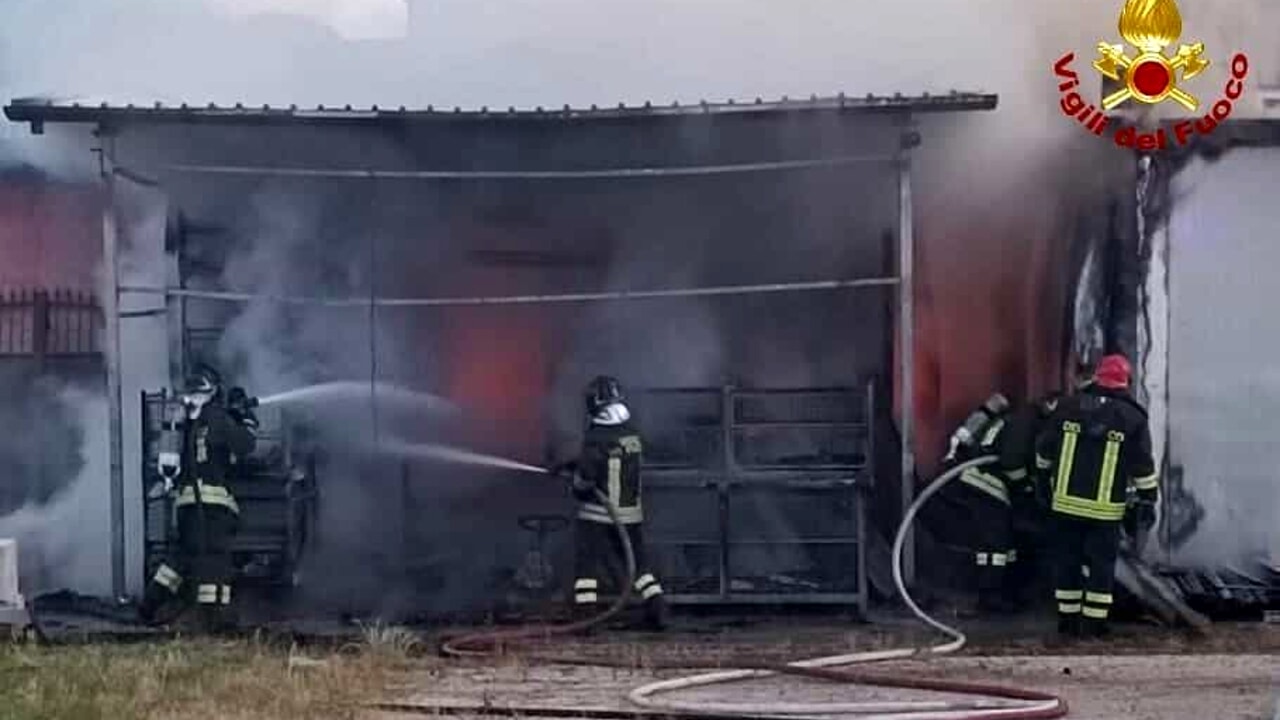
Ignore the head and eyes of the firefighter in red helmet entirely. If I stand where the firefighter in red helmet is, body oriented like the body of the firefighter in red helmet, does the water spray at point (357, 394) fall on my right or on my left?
on my left

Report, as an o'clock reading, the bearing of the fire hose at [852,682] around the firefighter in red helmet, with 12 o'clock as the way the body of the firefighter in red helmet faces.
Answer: The fire hose is roughly at 7 o'clock from the firefighter in red helmet.

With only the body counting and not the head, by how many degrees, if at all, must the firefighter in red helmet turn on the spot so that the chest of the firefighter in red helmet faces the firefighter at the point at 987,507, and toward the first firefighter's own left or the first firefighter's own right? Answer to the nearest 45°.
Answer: approximately 45° to the first firefighter's own left

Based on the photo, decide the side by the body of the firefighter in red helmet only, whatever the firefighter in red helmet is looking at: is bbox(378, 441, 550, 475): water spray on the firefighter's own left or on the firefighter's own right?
on the firefighter's own left

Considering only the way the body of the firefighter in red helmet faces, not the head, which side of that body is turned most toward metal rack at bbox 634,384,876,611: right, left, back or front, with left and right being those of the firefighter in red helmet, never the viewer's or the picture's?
left

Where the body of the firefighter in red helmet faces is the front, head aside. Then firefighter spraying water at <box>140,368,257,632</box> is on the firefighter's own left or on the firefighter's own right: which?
on the firefighter's own left

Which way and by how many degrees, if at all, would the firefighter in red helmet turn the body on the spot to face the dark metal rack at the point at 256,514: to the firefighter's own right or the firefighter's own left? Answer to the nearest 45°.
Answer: approximately 90° to the firefighter's own left

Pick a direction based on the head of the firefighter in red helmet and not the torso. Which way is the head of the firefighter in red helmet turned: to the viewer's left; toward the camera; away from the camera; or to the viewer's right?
away from the camera

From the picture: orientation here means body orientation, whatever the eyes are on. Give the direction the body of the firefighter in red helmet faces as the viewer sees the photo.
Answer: away from the camera
